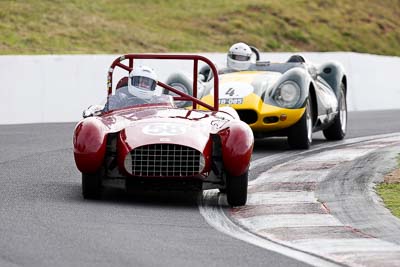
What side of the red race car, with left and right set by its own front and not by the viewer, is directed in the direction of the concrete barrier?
back

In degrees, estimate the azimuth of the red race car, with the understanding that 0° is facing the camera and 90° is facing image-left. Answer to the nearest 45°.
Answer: approximately 0°

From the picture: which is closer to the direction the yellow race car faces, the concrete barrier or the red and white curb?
the red and white curb

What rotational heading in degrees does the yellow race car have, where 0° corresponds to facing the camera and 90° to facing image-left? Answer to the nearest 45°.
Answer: approximately 45°

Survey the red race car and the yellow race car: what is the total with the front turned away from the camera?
0
